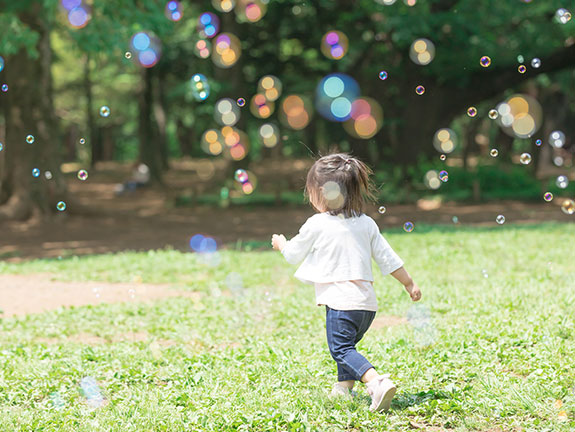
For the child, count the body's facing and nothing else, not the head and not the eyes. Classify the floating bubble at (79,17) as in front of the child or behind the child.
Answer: in front

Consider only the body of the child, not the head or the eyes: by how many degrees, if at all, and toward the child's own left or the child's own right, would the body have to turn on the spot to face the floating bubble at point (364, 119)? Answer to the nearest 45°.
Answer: approximately 45° to the child's own right

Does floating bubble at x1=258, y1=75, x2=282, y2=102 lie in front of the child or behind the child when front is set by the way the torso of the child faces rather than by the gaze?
in front

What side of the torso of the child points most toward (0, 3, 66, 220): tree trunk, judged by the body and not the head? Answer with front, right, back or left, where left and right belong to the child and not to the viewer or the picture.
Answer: front

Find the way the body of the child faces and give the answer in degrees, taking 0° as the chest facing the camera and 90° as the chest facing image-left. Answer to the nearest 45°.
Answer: approximately 135°

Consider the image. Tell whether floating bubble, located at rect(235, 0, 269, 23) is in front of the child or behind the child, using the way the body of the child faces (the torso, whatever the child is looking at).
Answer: in front
